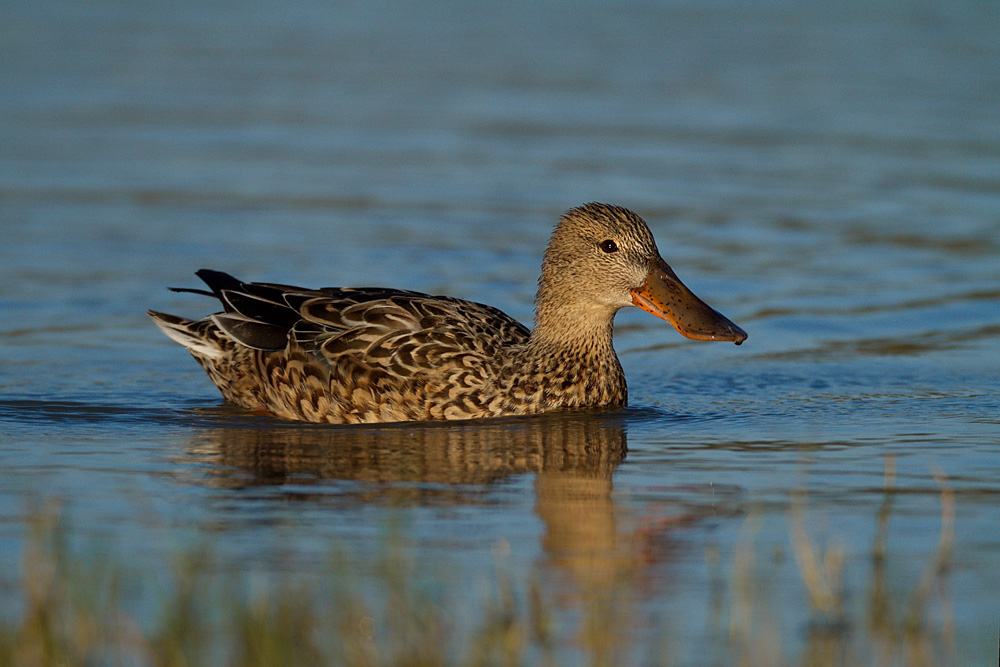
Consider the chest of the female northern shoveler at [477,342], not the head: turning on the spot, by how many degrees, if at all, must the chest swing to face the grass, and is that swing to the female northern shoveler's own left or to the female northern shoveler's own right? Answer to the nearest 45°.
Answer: approximately 90° to the female northern shoveler's own right

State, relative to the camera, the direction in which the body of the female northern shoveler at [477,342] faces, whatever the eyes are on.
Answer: to the viewer's right
